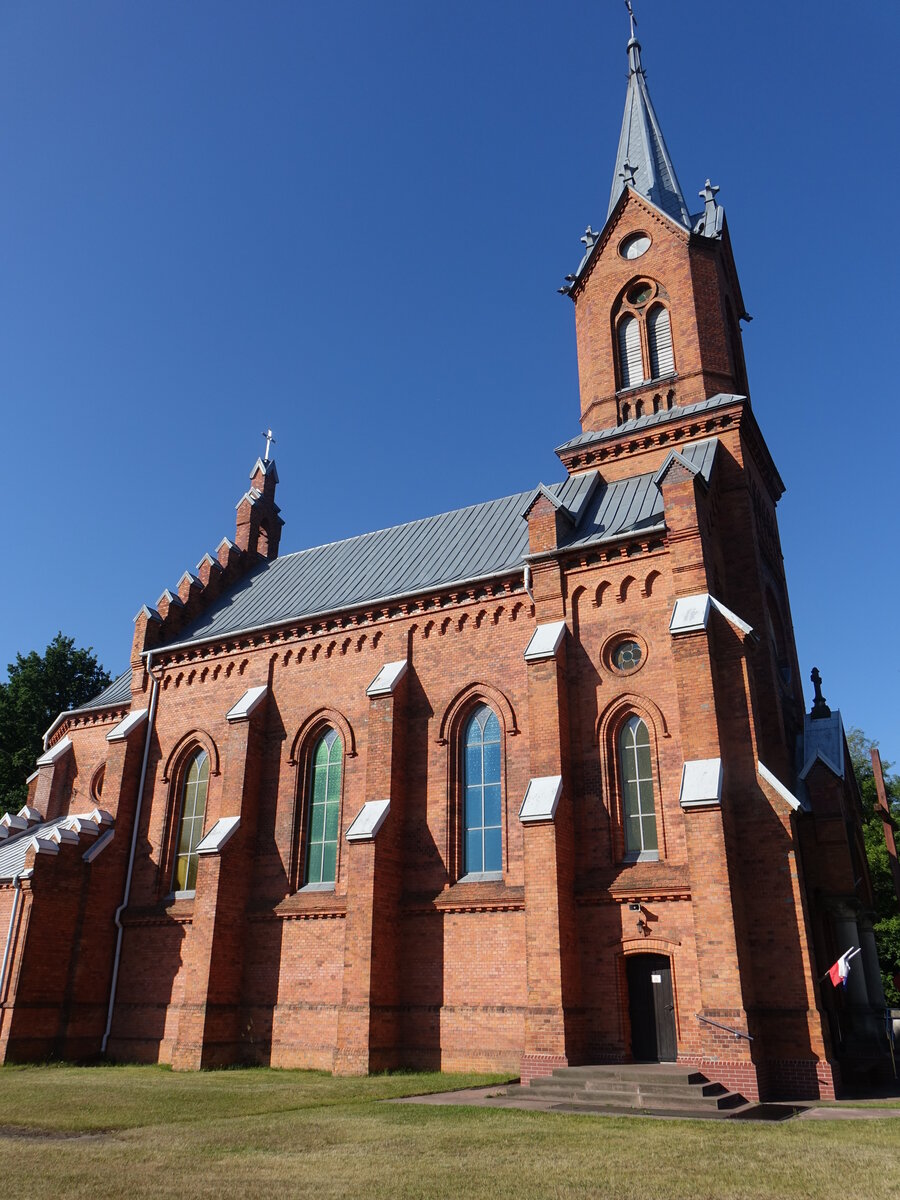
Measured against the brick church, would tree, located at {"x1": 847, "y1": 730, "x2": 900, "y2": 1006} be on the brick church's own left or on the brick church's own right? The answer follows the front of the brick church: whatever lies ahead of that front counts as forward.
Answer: on the brick church's own left

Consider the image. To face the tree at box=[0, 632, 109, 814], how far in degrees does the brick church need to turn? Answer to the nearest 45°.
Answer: approximately 180°

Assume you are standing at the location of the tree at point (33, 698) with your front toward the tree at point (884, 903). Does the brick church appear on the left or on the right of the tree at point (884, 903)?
right

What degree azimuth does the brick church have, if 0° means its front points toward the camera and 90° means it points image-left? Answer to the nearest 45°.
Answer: approximately 315°

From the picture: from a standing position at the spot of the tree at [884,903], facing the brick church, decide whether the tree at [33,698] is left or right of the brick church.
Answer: right
